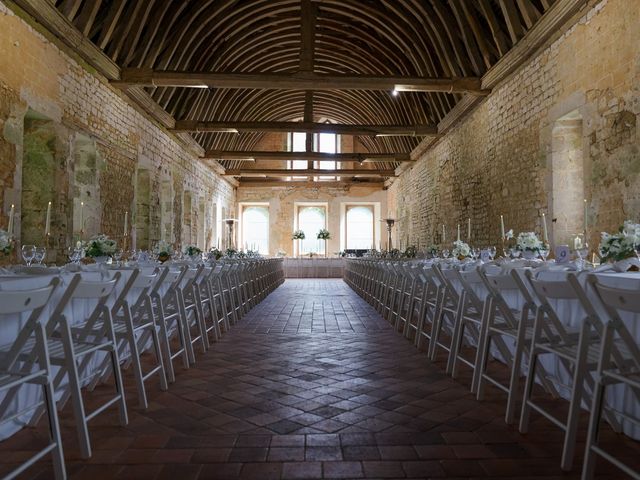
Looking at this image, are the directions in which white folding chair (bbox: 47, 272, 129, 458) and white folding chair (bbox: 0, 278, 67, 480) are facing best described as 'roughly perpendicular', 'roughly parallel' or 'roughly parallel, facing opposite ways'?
roughly parallel

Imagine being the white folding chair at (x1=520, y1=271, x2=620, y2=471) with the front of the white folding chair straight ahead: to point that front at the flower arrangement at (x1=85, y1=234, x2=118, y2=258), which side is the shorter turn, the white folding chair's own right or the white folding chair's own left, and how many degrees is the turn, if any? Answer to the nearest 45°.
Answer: approximately 135° to the white folding chair's own left

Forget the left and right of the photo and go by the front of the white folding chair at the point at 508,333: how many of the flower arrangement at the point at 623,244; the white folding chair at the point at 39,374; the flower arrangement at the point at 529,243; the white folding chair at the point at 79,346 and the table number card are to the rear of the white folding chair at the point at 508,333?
2

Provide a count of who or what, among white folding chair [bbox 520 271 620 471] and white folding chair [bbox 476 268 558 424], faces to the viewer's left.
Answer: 0

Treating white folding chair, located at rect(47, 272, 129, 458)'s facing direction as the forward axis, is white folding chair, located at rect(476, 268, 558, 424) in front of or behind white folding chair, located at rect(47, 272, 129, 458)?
behind

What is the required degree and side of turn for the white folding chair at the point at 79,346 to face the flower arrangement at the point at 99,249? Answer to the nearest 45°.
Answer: approximately 45° to its right

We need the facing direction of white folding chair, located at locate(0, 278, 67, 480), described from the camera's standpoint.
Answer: facing away from the viewer and to the left of the viewer

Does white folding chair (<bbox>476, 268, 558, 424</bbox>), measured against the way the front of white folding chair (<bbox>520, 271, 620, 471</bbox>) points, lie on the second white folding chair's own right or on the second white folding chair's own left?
on the second white folding chair's own left

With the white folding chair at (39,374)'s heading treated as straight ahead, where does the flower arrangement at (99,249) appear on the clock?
The flower arrangement is roughly at 2 o'clock from the white folding chair.

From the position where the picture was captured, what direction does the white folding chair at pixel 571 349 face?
facing away from the viewer and to the right of the viewer

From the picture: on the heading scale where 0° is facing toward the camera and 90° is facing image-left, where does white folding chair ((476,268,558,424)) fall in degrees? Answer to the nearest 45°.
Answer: approximately 225°

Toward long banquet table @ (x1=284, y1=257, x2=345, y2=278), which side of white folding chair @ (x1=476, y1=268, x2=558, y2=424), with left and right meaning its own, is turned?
left

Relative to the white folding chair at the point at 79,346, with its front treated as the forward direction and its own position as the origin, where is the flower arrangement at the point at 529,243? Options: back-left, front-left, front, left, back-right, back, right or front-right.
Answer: back-right

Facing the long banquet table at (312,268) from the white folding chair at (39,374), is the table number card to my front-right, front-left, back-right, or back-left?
front-right

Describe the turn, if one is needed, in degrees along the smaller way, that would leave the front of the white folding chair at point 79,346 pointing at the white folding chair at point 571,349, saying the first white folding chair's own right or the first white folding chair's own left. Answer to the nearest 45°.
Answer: approximately 180°

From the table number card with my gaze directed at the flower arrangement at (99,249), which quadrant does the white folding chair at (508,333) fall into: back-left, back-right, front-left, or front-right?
front-left
